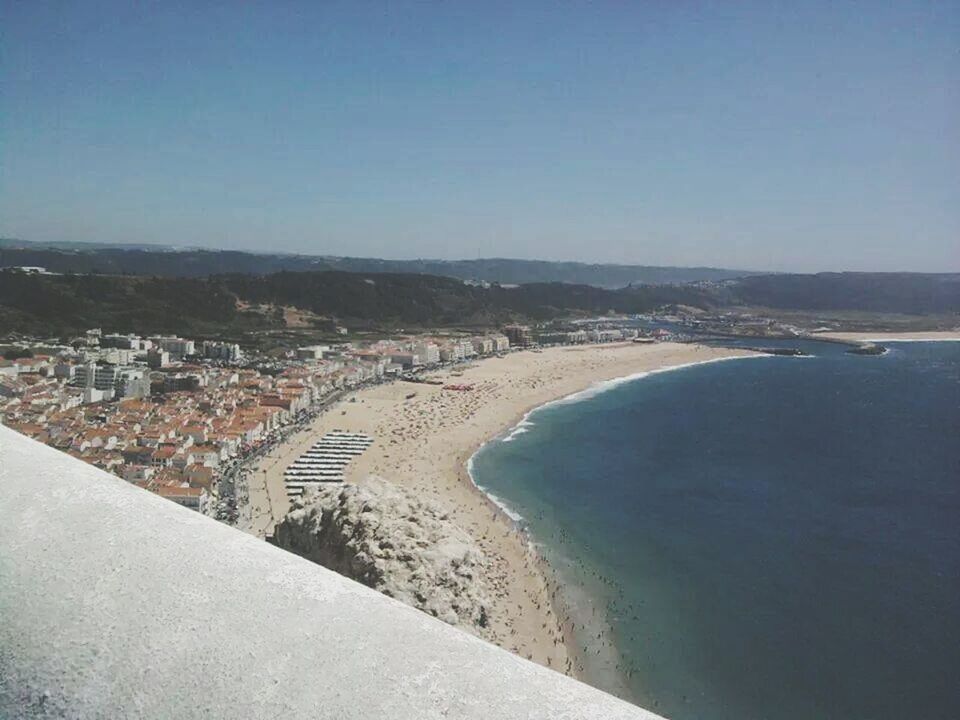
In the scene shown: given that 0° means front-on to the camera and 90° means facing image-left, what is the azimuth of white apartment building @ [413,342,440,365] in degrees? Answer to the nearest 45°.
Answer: approximately 315°
